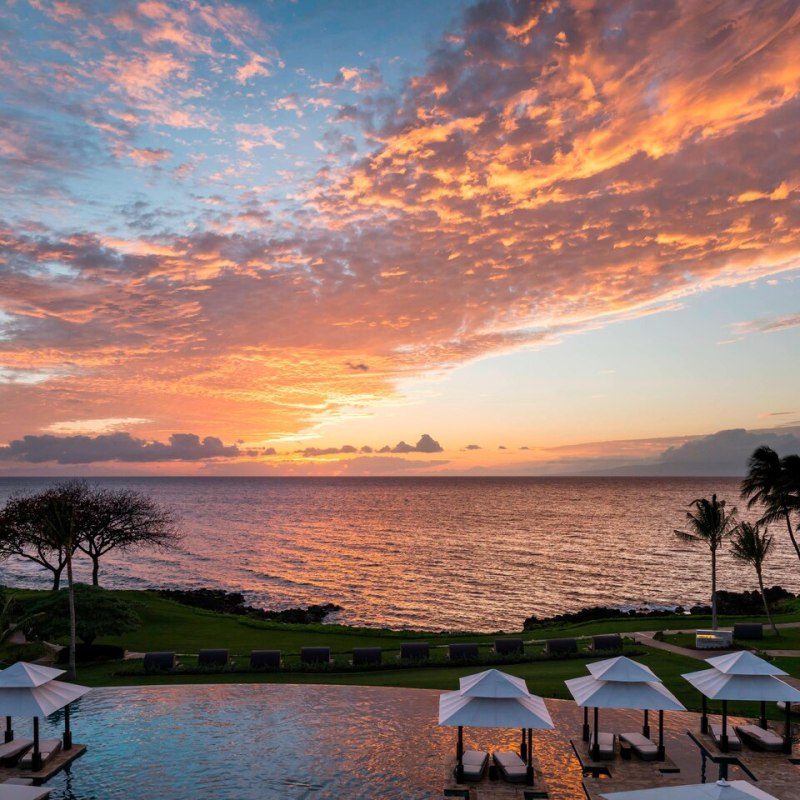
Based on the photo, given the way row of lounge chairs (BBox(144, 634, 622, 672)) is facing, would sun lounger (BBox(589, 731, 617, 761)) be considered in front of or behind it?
behind

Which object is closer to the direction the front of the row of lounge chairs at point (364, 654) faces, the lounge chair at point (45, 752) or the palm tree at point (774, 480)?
the palm tree

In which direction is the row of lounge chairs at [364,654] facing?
away from the camera

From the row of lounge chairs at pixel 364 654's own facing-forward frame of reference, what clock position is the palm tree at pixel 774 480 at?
The palm tree is roughly at 2 o'clock from the row of lounge chairs.

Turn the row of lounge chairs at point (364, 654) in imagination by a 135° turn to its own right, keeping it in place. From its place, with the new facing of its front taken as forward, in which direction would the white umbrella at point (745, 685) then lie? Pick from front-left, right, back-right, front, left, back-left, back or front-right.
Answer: front

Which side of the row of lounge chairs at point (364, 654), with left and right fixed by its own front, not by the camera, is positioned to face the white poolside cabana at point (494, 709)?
back

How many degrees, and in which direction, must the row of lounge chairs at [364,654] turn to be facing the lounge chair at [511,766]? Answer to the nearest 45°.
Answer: approximately 180°

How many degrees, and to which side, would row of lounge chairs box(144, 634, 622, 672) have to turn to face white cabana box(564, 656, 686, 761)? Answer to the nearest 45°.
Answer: approximately 135° to its right

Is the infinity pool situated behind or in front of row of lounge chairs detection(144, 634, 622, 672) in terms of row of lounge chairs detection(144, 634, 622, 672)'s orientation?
behind

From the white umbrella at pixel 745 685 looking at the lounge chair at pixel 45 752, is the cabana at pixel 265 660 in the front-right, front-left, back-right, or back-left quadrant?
front-right
